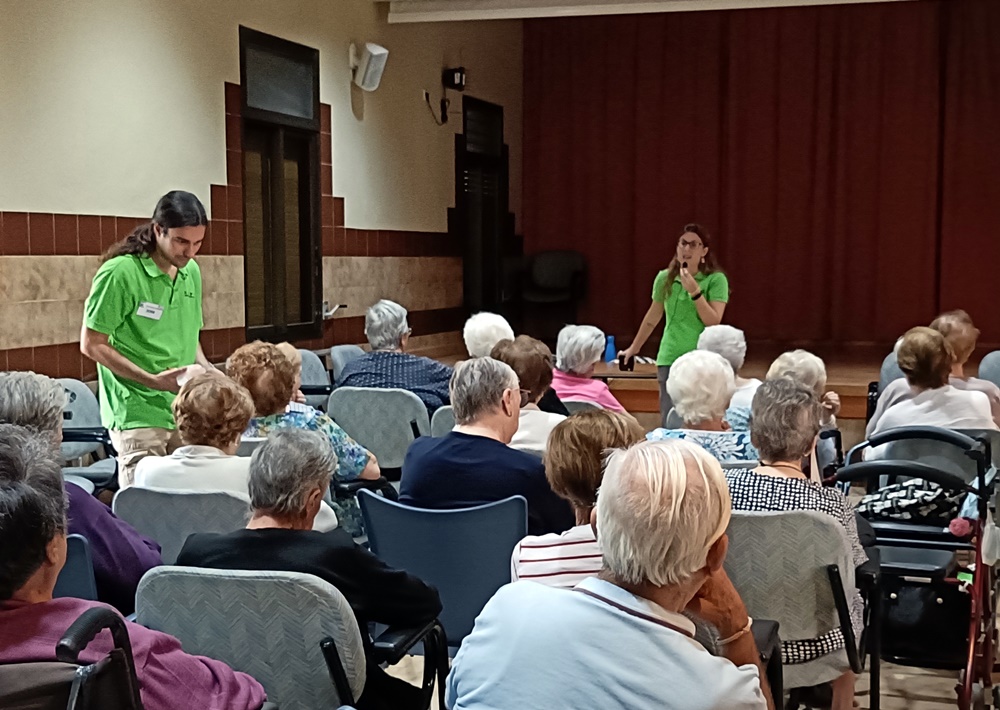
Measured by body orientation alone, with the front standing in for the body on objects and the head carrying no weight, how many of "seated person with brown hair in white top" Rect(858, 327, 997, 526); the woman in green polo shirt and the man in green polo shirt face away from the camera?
1

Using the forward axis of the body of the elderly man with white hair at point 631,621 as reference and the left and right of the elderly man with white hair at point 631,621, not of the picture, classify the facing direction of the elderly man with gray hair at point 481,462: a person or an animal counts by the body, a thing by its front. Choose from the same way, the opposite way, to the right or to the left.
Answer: the same way

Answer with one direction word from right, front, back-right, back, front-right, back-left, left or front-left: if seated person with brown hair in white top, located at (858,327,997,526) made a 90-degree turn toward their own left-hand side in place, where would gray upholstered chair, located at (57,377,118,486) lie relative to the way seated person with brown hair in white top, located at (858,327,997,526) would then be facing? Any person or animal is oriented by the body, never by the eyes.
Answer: front

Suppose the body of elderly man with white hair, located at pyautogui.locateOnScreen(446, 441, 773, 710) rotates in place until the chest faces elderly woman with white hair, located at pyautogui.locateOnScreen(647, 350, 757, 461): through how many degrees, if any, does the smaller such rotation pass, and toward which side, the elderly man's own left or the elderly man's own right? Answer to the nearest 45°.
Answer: approximately 45° to the elderly man's own left

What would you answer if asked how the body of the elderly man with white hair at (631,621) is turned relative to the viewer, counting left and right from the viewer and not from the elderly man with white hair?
facing away from the viewer and to the right of the viewer

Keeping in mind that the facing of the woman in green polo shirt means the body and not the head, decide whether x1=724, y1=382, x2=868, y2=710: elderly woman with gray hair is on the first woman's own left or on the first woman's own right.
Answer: on the first woman's own left

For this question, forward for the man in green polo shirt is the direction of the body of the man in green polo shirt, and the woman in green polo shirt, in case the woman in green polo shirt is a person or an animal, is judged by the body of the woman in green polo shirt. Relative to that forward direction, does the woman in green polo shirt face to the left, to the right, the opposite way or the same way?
to the right

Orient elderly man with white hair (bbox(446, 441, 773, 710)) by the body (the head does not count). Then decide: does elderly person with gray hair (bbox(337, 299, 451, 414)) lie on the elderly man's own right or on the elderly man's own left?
on the elderly man's own left

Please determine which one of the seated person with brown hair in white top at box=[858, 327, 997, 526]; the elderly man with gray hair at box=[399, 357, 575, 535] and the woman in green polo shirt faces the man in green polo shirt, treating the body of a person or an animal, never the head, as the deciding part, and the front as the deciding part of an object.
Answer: the woman in green polo shirt

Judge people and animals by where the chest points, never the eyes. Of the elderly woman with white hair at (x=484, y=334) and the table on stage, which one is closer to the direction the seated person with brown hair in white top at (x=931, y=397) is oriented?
the table on stage

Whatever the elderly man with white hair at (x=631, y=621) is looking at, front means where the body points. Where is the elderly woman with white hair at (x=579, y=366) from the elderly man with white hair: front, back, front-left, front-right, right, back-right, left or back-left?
front-left

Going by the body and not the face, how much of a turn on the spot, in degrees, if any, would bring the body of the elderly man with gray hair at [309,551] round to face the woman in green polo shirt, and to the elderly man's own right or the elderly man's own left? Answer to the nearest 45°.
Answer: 0° — they already face them

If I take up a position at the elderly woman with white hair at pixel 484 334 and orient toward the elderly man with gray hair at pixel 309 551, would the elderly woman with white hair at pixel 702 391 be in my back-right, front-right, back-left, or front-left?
front-left

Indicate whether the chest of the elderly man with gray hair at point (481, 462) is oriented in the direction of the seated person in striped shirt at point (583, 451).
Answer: no

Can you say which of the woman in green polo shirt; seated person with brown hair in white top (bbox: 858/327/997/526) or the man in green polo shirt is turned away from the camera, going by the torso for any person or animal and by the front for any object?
the seated person with brown hair in white top

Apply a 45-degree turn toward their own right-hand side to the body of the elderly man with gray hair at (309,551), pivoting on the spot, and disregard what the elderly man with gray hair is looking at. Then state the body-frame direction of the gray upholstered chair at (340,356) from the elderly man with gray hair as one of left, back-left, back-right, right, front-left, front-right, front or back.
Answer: left

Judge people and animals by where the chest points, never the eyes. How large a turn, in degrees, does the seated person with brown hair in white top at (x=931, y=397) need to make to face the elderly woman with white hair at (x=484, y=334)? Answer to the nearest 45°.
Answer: approximately 90° to their left

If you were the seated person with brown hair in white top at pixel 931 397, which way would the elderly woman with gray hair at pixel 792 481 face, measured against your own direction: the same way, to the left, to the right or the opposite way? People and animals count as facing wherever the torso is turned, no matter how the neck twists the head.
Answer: the same way

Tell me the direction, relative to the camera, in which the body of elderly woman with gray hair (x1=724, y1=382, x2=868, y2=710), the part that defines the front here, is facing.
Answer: away from the camera

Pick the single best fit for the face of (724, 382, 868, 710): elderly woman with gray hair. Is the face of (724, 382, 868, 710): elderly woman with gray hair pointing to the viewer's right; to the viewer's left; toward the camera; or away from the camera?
away from the camera

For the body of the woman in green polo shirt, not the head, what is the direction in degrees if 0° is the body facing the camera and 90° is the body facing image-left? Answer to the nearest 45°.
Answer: approximately 45°

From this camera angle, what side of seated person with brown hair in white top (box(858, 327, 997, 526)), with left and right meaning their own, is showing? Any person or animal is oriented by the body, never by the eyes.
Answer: back

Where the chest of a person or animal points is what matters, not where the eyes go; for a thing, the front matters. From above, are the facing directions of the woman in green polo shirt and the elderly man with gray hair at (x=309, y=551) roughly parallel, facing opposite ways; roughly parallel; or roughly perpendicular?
roughly parallel, facing opposite ways

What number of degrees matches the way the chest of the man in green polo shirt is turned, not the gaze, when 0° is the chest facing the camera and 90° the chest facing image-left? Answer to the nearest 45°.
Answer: approximately 315°
